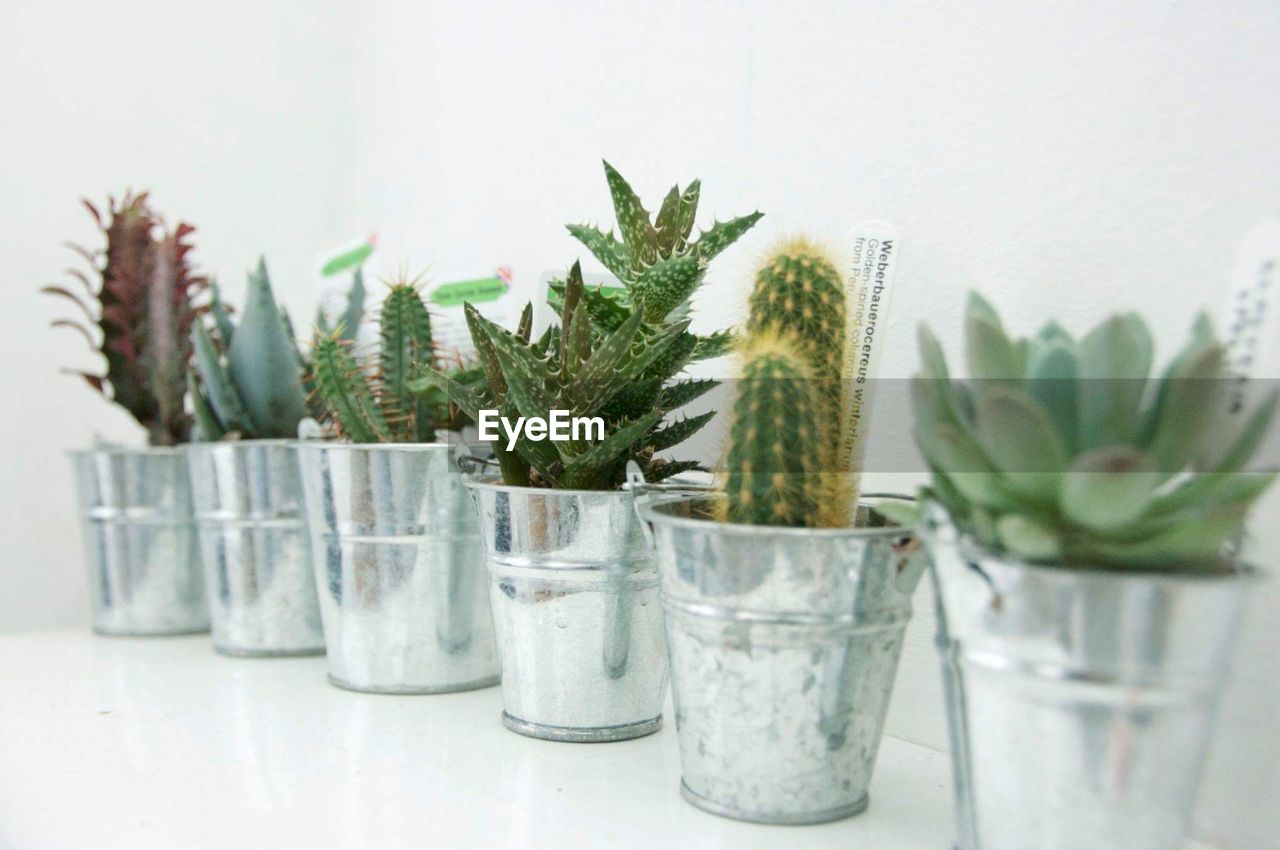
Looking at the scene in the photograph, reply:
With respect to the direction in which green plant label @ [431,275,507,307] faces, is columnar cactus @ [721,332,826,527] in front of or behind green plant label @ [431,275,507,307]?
in front

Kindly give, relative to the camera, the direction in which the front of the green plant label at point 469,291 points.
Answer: facing the viewer

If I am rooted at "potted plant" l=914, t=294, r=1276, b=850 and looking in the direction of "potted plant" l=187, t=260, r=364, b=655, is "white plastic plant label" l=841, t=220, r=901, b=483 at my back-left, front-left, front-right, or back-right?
front-right

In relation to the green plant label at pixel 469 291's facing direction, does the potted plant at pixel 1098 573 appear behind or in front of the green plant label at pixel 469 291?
in front
